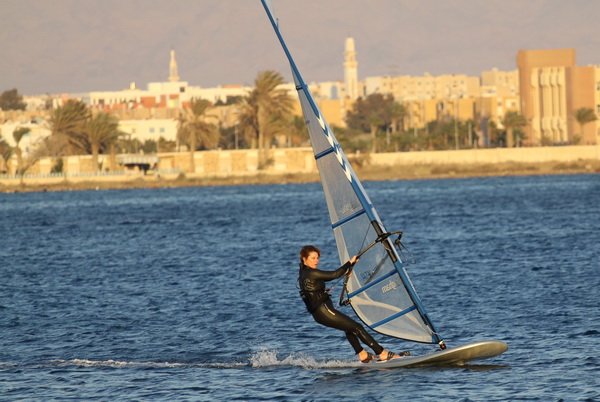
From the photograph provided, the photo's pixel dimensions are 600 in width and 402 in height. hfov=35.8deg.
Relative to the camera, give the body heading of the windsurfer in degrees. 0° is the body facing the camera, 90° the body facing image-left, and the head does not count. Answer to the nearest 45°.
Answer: approximately 270°
